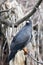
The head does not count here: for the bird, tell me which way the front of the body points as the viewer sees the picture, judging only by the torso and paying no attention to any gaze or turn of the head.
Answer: to the viewer's right
